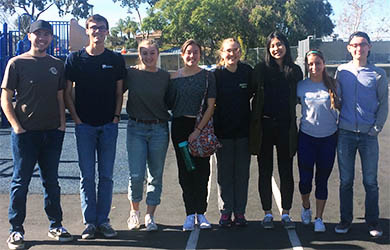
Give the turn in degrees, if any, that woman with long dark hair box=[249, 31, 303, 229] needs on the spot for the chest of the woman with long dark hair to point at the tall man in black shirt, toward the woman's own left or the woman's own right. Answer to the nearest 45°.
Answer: approximately 90° to the woman's own right

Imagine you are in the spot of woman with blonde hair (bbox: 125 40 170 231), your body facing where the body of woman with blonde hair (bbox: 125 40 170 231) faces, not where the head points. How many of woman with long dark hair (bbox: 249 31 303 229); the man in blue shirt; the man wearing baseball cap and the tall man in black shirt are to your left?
2

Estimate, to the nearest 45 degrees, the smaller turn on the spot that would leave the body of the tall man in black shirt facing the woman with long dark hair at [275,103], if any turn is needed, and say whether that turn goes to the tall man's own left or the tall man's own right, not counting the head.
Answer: approximately 90° to the tall man's own left

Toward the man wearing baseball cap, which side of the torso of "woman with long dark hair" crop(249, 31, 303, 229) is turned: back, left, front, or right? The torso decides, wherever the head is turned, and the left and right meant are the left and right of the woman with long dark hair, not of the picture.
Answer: right

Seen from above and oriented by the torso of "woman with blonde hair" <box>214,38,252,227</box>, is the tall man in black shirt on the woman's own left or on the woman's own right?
on the woman's own right

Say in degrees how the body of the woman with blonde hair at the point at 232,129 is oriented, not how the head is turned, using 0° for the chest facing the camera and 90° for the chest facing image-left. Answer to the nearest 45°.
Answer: approximately 0°
